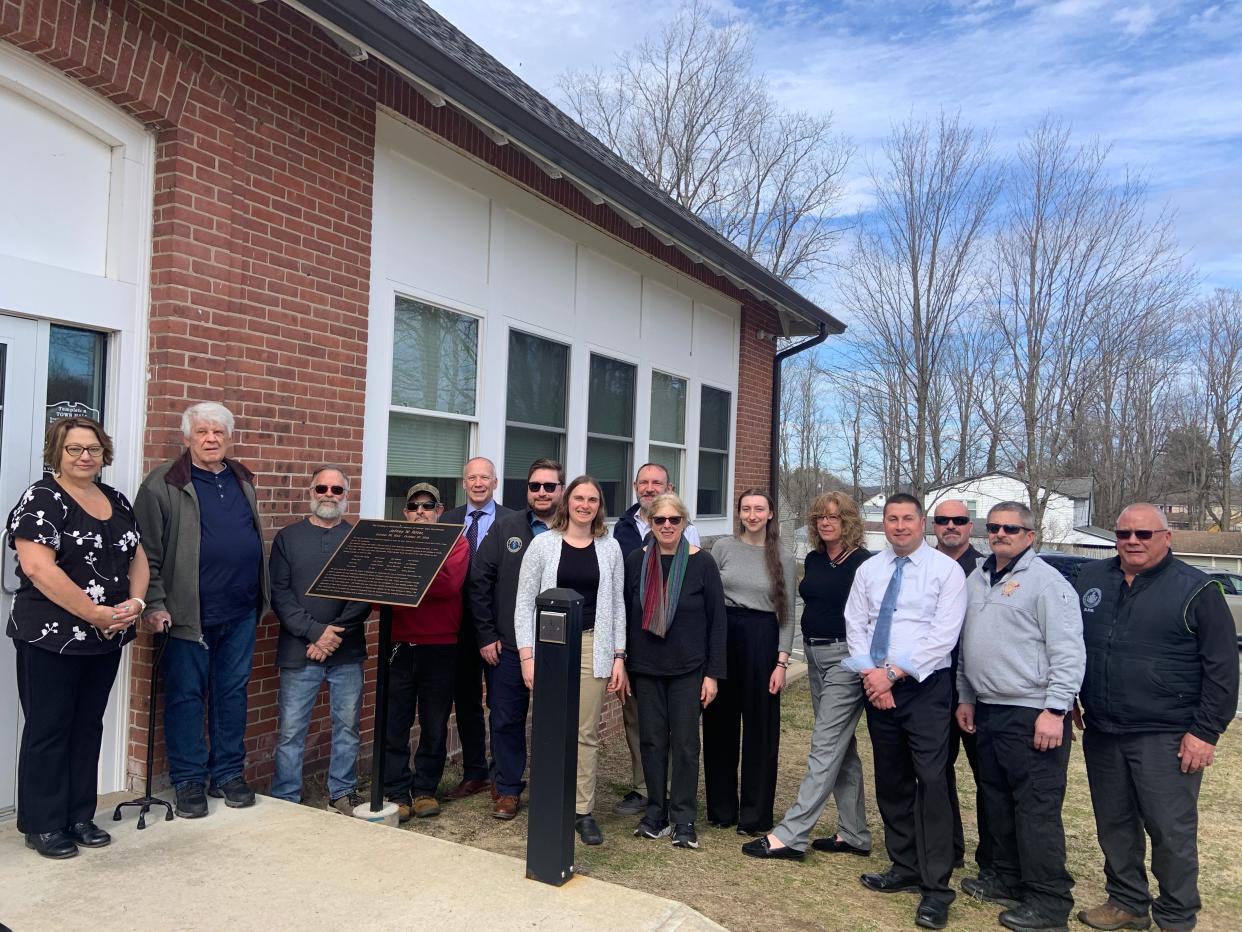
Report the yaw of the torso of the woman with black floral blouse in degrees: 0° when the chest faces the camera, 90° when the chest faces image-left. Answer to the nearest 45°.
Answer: approximately 315°

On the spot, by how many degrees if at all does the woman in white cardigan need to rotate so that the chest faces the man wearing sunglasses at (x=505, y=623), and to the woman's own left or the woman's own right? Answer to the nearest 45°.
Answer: approximately 135° to the woman's own right

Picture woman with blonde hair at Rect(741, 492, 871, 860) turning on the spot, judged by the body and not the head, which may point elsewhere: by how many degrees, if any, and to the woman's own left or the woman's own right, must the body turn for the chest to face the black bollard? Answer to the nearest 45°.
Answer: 0° — they already face it

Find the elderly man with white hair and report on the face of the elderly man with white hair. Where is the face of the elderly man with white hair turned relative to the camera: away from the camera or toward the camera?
toward the camera

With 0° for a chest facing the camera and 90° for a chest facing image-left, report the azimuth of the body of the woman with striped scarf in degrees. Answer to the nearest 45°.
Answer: approximately 0°

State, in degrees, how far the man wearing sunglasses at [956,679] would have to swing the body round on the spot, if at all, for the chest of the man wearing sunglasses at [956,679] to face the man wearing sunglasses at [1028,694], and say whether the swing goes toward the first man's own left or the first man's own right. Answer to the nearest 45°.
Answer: approximately 45° to the first man's own left

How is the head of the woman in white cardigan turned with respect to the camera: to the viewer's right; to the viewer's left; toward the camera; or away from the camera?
toward the camera

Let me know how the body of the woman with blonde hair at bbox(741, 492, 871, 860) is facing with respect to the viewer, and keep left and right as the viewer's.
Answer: facing the viewer and to the left of the viewer

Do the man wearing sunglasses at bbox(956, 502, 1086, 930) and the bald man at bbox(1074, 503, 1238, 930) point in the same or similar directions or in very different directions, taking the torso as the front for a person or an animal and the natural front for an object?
same or similar directions

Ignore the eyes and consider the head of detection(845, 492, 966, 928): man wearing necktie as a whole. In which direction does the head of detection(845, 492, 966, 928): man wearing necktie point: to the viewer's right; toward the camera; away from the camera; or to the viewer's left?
toward the camera

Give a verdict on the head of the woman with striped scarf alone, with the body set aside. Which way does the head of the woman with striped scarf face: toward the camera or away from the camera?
toward the camera

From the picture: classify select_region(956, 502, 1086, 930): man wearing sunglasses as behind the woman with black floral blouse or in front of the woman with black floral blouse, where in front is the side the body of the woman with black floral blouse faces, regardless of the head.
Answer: in front

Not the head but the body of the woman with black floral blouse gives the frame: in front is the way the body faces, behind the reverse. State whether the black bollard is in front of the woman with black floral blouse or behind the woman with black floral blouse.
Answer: in front

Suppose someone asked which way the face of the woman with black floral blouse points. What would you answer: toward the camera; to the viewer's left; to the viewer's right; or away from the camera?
toward the camera

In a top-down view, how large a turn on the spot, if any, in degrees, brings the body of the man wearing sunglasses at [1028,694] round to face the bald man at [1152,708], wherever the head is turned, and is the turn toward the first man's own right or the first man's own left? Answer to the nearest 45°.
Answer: approximately 135° to the first man's own left
